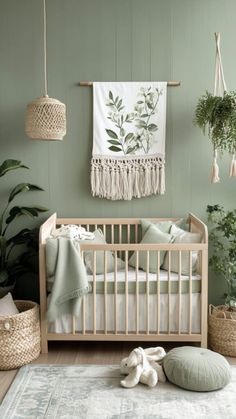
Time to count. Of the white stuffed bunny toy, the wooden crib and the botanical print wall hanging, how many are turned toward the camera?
2
